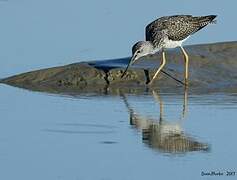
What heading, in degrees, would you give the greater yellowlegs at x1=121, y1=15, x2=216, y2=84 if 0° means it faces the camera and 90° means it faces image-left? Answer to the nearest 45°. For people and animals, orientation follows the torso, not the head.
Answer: approximately 90°
